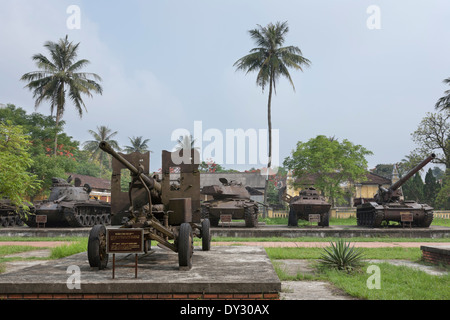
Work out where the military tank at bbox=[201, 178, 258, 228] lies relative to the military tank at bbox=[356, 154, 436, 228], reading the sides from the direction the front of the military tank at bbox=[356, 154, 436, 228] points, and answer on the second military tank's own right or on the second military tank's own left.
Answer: on the second military tank's own right

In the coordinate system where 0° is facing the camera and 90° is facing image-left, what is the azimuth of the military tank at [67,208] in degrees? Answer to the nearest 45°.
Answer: approximately 45°

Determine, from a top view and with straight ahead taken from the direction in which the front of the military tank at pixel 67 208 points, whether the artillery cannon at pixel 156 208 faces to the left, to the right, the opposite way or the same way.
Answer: the same way

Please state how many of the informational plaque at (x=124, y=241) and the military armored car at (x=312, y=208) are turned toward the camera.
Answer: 2

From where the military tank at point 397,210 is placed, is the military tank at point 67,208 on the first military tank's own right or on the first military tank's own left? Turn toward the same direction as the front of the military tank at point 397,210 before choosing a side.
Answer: on the first military tank's own right

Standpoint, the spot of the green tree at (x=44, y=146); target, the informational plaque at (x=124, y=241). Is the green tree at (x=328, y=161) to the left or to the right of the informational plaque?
left

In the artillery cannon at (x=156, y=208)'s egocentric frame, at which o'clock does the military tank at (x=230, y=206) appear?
The military tank is roughly at 5 o'clock from the artillery cannon.

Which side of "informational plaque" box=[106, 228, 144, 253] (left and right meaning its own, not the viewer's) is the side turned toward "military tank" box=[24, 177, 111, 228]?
back

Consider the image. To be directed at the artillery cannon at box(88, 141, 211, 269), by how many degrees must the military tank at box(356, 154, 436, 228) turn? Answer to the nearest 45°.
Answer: approximately 45° to its right

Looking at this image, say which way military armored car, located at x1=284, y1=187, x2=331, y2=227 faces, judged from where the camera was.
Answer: facing the viewer

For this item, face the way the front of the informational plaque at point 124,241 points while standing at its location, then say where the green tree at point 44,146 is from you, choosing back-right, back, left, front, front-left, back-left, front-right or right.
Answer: back

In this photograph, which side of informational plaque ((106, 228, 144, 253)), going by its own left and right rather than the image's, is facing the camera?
front

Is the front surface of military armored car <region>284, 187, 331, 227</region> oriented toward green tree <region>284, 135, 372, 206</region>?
no

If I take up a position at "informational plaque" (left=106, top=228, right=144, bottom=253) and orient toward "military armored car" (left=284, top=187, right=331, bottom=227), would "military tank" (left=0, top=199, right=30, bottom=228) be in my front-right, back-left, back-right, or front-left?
front-left

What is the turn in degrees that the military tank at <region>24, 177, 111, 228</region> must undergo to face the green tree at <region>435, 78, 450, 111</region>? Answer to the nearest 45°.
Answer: approximately 135° to its left

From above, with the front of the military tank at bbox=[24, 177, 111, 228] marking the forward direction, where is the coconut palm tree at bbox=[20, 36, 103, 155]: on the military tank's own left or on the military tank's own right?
on the military tank's own right

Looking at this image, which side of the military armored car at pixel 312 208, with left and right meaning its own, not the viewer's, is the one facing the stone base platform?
front
